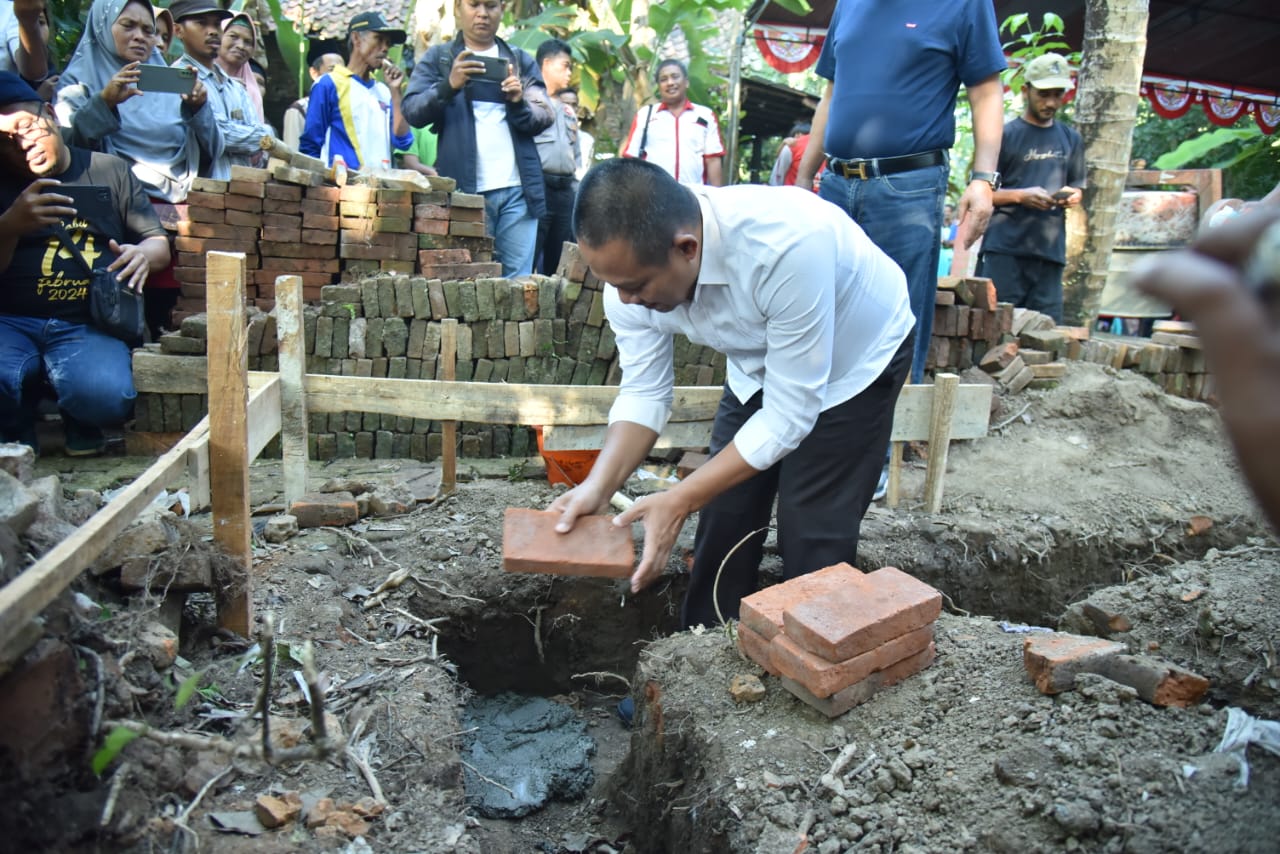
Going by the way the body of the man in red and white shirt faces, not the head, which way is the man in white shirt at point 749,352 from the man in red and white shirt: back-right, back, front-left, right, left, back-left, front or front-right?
front

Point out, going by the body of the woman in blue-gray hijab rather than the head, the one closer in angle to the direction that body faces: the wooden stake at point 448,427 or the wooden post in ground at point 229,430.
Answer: the wooden stake

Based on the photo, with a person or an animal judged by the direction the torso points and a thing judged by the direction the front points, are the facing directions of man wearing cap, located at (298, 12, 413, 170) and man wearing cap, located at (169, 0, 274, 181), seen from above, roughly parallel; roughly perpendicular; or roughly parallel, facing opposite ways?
roughly parallel

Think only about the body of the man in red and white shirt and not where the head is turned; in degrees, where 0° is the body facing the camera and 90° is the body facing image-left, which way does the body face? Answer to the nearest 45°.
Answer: approximately 0°

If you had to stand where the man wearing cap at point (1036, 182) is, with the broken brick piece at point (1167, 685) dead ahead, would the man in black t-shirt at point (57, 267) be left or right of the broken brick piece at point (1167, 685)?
right

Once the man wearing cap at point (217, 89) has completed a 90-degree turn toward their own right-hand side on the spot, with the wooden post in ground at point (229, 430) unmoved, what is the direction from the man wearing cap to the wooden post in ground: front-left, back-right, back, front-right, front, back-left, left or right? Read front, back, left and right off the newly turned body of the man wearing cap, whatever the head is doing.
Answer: front-left

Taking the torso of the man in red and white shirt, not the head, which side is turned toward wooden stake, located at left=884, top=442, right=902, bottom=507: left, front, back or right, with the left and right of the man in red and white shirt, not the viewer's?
front

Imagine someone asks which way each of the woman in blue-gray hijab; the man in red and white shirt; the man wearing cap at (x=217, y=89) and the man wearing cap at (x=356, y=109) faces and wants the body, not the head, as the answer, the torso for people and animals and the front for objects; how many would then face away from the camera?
0

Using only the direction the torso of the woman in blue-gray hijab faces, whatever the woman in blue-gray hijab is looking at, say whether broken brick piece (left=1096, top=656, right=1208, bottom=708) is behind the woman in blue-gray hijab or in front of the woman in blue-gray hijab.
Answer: in front

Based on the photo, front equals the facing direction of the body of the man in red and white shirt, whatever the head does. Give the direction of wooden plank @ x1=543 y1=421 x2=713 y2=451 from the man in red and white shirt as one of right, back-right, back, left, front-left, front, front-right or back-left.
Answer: front

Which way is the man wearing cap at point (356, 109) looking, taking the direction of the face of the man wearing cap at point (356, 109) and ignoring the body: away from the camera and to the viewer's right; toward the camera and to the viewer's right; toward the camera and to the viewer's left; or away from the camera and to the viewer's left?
toward the camera and to the viewer's right

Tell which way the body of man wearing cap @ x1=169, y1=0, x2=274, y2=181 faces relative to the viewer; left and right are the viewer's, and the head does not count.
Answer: facing the viewer and to the right of the viewer
